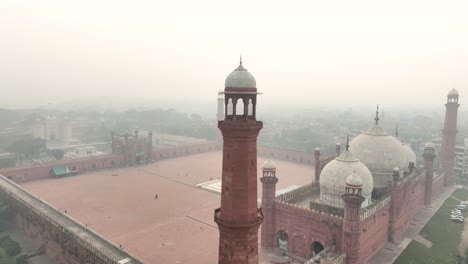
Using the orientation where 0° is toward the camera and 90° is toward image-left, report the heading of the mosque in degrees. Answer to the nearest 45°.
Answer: approximately 135°

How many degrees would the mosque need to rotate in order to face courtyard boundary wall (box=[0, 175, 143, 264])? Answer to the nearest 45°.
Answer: approximately 45° to its left

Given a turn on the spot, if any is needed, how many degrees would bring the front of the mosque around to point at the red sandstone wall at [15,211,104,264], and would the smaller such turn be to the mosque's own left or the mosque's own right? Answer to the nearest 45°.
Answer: approximately 45° to the mosque's own left
